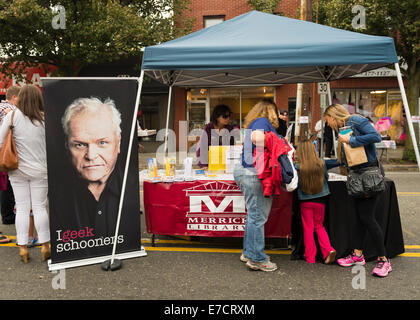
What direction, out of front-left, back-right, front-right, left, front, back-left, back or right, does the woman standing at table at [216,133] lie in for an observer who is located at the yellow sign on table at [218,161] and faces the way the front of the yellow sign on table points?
back

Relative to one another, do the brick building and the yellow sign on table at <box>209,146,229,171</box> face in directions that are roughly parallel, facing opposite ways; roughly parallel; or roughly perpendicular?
roughly parallel

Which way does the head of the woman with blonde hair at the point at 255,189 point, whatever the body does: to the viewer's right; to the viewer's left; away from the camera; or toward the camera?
away from the camera

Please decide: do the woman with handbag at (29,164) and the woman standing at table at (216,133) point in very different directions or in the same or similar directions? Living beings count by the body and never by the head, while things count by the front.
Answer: very different directions

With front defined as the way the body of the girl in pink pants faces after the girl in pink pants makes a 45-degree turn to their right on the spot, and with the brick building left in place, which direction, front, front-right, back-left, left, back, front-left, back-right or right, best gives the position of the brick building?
front-left

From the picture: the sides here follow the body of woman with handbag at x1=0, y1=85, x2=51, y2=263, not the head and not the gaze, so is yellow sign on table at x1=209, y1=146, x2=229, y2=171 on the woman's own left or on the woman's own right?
on the woman's own right

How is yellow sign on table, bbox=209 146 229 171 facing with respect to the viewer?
toward the camera

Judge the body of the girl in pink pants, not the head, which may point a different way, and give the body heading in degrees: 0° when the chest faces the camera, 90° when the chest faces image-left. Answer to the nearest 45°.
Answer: approximately 180°

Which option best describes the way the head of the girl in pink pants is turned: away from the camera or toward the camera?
away from the camera
